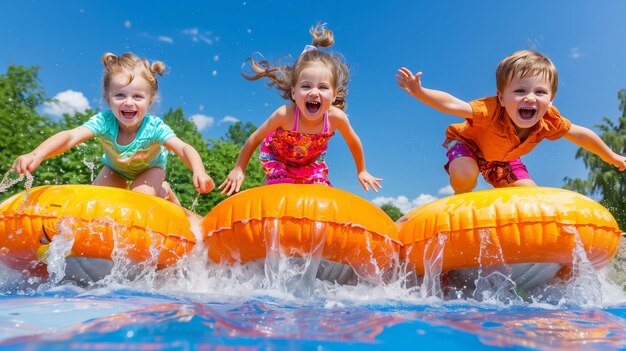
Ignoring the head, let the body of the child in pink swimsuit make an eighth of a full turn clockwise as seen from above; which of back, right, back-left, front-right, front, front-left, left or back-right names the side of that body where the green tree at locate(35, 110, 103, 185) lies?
right

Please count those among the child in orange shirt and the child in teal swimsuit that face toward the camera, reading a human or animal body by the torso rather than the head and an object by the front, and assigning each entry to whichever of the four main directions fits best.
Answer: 2

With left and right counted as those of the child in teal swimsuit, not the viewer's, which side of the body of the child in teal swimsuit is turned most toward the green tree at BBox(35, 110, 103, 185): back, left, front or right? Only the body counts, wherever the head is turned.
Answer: back

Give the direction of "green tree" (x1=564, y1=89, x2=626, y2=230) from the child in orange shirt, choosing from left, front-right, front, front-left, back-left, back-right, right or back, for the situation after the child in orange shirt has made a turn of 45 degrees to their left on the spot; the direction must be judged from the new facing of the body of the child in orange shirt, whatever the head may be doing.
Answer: back-left

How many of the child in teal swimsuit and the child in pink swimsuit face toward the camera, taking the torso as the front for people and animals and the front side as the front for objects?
2

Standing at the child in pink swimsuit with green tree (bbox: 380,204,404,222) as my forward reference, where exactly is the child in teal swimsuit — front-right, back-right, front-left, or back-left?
back-left

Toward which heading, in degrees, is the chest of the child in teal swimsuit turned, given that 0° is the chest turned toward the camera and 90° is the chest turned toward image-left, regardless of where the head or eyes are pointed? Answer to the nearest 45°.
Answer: approximately 0°

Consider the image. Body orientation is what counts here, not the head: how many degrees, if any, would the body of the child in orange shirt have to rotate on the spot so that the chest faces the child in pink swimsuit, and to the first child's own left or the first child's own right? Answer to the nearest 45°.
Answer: approximately 90° to the first child's own right
